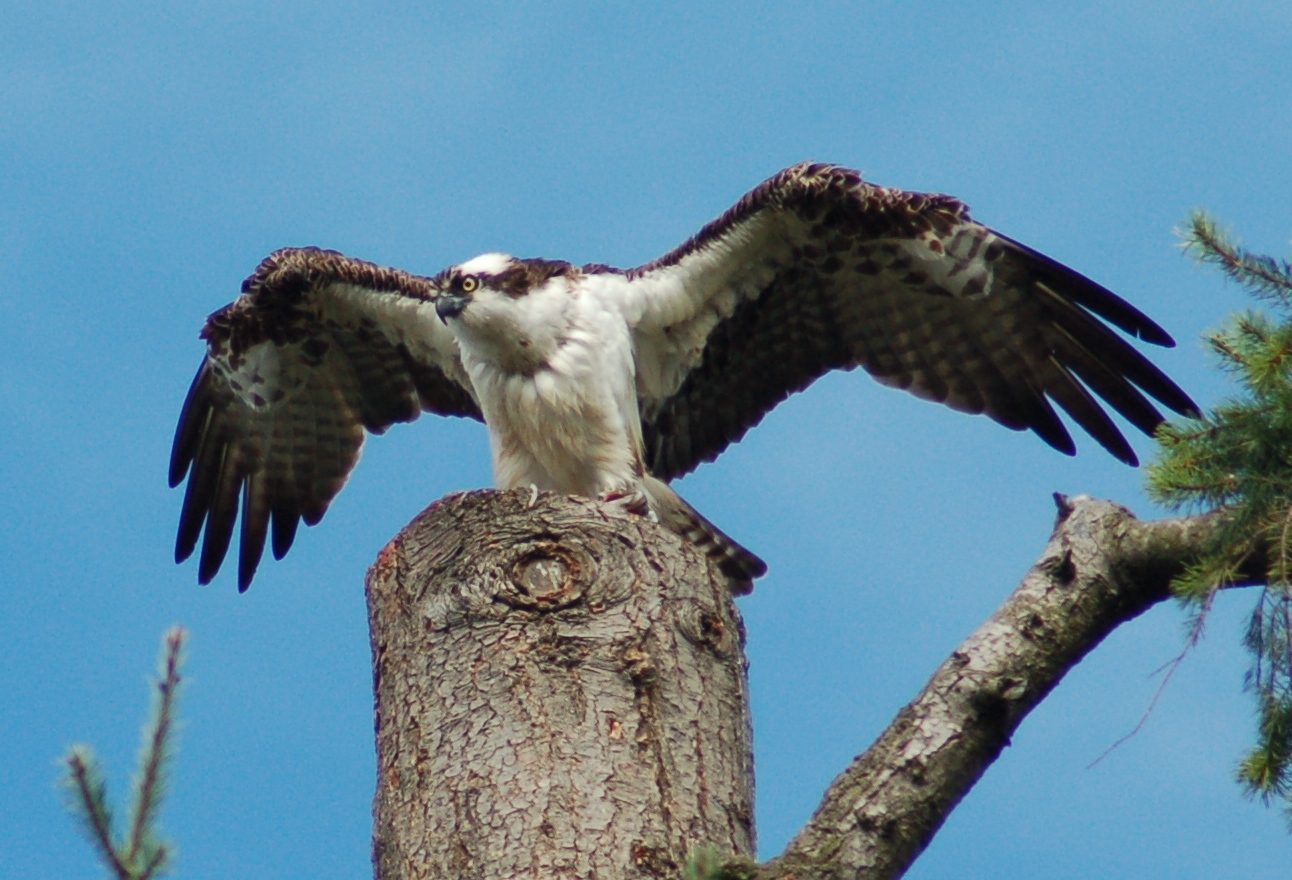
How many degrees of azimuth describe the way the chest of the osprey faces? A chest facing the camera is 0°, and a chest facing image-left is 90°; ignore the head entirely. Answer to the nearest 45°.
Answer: approximately 45°
